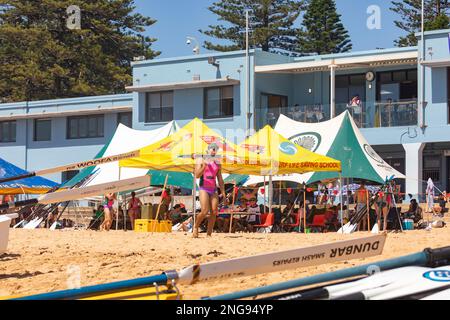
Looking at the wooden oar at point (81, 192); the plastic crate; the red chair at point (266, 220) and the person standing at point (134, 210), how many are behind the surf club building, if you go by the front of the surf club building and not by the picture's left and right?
0

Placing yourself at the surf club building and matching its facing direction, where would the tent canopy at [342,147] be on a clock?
The tent canopy is roughly at 12 o'clock from the surf club building.

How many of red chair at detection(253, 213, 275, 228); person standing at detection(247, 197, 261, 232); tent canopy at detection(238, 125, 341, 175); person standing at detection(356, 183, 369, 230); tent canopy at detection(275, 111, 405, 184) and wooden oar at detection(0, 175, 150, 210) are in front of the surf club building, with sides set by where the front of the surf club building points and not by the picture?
6

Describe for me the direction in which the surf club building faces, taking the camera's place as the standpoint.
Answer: facing the viewer

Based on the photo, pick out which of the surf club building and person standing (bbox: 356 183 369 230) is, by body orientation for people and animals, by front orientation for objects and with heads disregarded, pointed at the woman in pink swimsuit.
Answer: the surf club building

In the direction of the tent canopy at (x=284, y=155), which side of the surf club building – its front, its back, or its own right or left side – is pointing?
front

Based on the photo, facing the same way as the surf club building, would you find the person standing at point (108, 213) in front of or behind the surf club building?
in front
